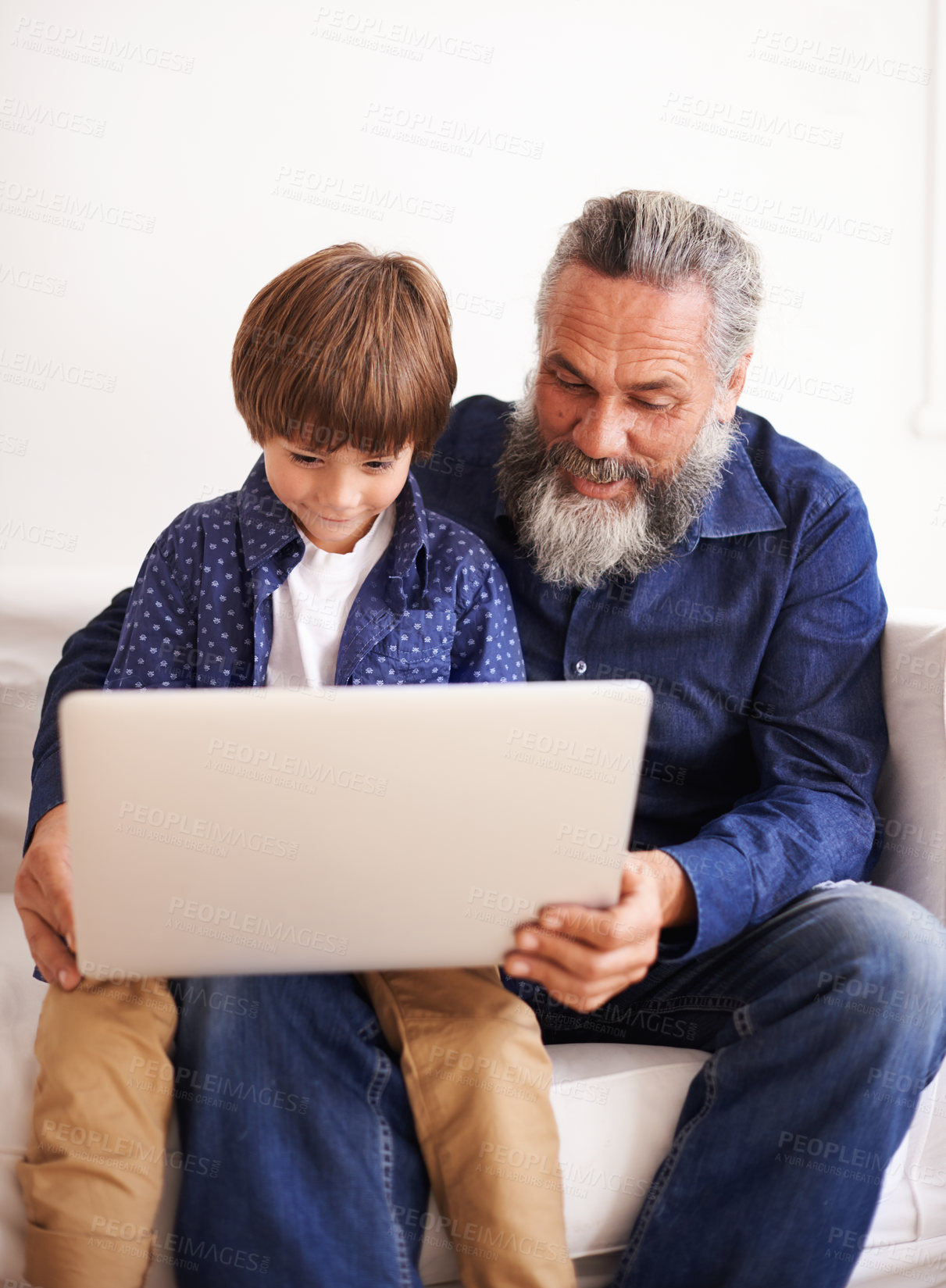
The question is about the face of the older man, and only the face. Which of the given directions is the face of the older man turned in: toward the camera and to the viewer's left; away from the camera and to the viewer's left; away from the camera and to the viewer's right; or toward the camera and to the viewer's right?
toward the camera and to the viewer's left

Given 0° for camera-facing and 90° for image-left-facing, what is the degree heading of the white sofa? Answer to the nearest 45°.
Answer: approximately 0°

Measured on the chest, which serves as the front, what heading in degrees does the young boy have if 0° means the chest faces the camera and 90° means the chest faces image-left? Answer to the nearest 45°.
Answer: approximately 0°
